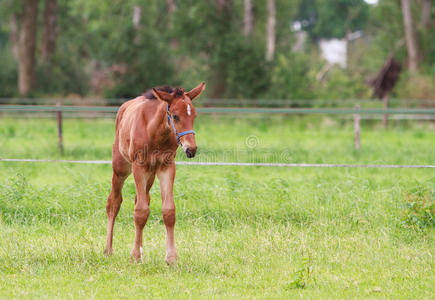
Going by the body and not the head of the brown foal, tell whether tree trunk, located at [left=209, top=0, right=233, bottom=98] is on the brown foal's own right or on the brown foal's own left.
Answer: on the brown foal's own left

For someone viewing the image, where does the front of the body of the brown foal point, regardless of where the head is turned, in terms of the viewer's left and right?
facing the viewer and to the right of the viewer
